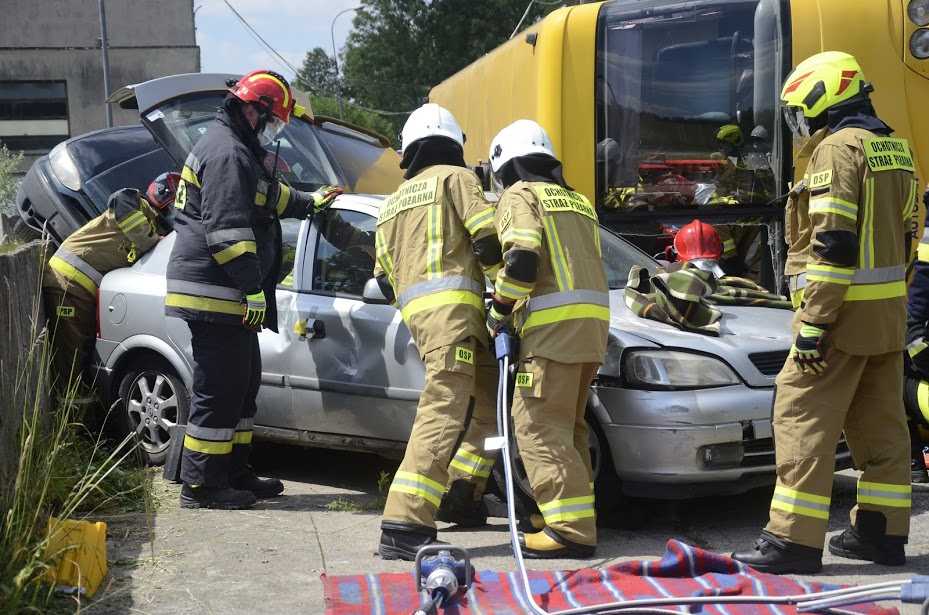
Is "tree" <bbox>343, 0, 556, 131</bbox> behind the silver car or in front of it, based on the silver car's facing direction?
behind

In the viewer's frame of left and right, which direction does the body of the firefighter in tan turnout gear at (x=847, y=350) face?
facing away from the viewer and to the left of the viewer

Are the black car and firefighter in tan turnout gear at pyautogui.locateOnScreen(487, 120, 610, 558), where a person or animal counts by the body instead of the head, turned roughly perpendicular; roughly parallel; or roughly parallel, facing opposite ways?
roughly perpendicular

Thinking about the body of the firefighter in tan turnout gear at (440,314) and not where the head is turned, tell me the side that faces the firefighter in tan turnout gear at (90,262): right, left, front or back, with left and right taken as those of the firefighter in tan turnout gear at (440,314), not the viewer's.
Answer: left

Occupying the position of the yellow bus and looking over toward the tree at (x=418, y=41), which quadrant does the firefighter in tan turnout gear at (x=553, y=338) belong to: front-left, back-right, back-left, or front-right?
back-left

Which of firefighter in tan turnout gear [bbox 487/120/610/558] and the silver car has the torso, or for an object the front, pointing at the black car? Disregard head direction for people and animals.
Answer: the firefighter in tan turnout gear

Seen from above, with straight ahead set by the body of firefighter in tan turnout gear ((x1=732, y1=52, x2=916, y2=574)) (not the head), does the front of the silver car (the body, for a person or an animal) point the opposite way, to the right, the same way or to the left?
the opposite way

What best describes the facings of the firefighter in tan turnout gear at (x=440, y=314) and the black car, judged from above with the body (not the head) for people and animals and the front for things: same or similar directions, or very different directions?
very different directions
